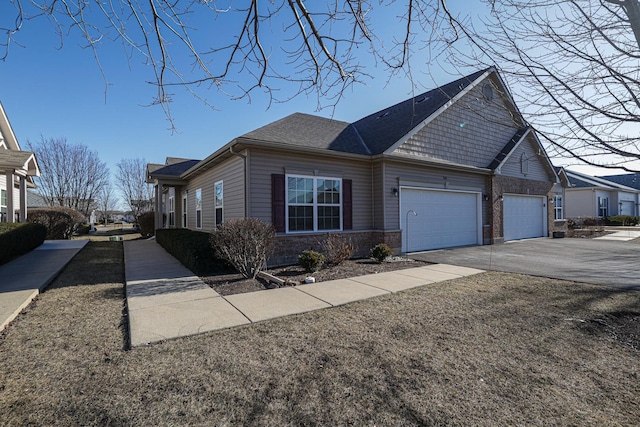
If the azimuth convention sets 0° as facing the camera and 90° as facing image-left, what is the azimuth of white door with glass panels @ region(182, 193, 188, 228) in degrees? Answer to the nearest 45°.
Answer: approximately 90°

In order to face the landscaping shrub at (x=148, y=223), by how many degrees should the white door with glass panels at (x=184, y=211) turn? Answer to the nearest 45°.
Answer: approximately 45° to its right

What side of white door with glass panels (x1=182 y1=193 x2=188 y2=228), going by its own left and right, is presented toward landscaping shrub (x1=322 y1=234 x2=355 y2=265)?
left

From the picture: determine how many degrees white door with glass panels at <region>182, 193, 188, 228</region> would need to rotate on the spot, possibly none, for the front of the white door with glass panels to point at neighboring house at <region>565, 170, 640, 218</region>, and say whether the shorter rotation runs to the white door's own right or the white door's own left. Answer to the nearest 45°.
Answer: approximately 180°

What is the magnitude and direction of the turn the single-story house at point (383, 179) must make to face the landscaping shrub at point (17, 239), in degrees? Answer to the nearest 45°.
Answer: approximately 135° to its right

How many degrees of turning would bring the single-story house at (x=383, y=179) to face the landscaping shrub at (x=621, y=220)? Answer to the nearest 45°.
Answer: approximately 90° to its left
